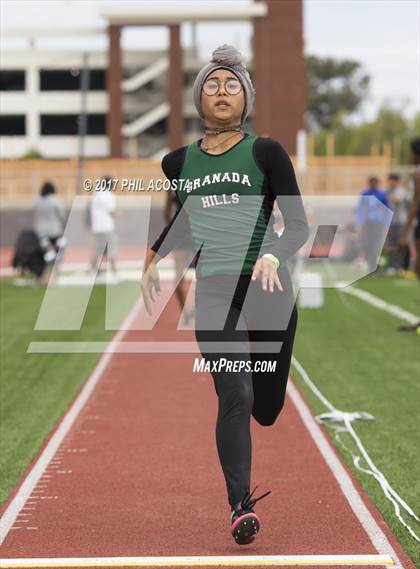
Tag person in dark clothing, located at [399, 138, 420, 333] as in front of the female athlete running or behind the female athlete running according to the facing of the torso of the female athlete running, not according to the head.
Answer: behind

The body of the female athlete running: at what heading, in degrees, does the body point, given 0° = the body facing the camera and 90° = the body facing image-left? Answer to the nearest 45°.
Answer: approximately 0°

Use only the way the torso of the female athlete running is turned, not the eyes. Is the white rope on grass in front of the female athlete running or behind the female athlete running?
behind

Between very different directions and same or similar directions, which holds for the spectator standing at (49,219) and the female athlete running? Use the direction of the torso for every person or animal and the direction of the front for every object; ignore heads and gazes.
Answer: very different directions

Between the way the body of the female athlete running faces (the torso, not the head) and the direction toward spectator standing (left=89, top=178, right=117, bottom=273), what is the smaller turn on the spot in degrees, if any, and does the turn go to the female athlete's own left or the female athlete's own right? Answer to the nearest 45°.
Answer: approximately 180°
